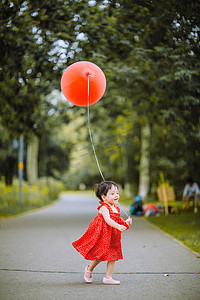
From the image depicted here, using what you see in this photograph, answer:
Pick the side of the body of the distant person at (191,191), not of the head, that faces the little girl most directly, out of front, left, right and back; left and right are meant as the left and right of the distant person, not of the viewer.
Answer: front

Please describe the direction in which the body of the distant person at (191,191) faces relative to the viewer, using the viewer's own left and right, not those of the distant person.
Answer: facing the viewer

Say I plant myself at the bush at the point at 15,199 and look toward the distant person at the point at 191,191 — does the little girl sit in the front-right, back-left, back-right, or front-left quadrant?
front-right
